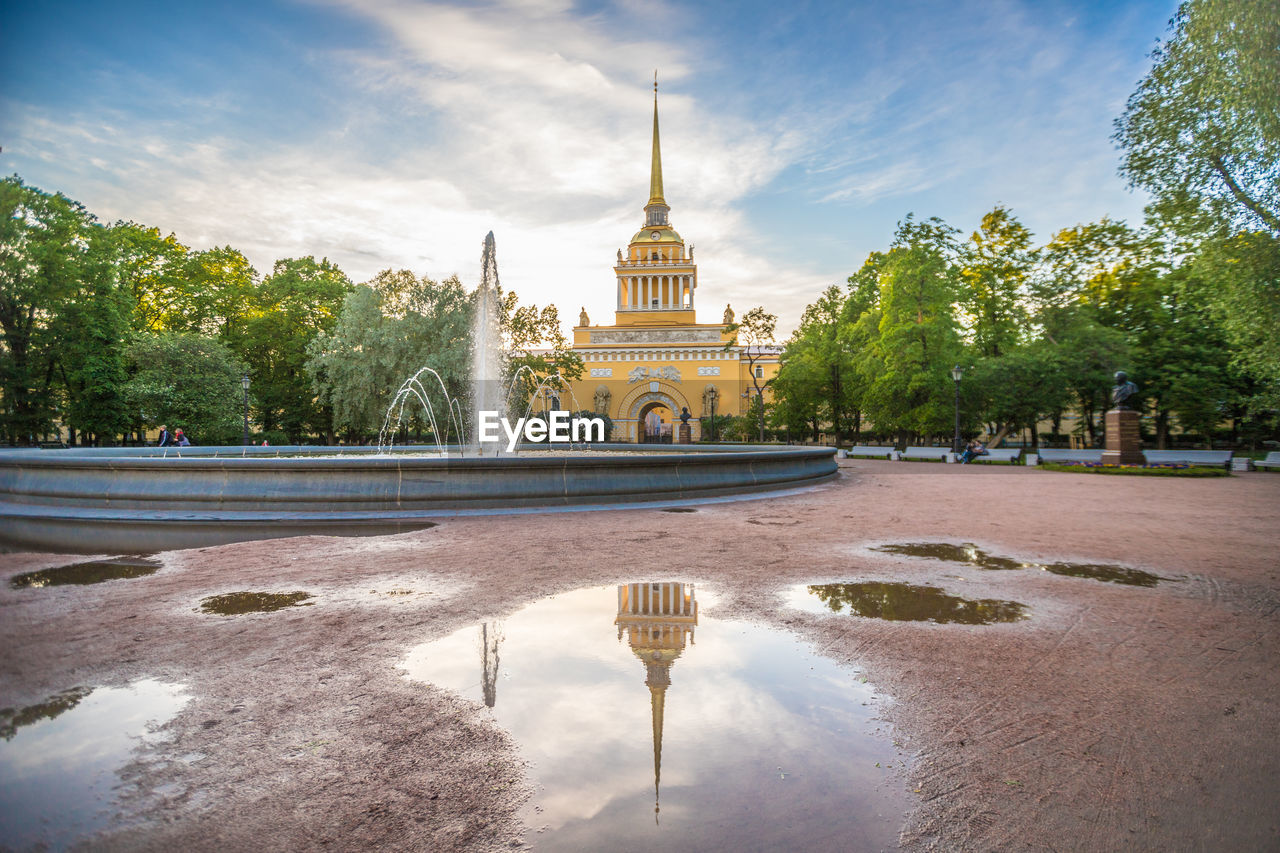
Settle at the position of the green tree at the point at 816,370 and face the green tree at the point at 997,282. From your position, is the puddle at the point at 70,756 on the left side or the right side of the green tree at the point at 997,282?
right

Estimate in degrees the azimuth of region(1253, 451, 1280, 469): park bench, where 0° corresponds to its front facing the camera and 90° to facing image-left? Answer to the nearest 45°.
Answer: approximately 45°

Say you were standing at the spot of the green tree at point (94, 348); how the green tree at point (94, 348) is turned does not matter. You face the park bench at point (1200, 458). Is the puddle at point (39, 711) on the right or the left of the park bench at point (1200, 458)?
right

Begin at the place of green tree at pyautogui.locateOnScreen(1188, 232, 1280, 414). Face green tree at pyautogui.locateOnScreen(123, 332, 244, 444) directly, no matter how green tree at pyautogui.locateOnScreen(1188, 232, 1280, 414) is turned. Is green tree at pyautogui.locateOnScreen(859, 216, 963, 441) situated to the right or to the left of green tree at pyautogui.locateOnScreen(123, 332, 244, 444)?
right

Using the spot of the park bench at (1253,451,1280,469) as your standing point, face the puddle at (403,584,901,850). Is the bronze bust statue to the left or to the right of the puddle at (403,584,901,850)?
right

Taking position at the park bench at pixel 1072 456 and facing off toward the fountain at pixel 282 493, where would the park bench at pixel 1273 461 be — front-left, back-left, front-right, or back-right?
back-left
